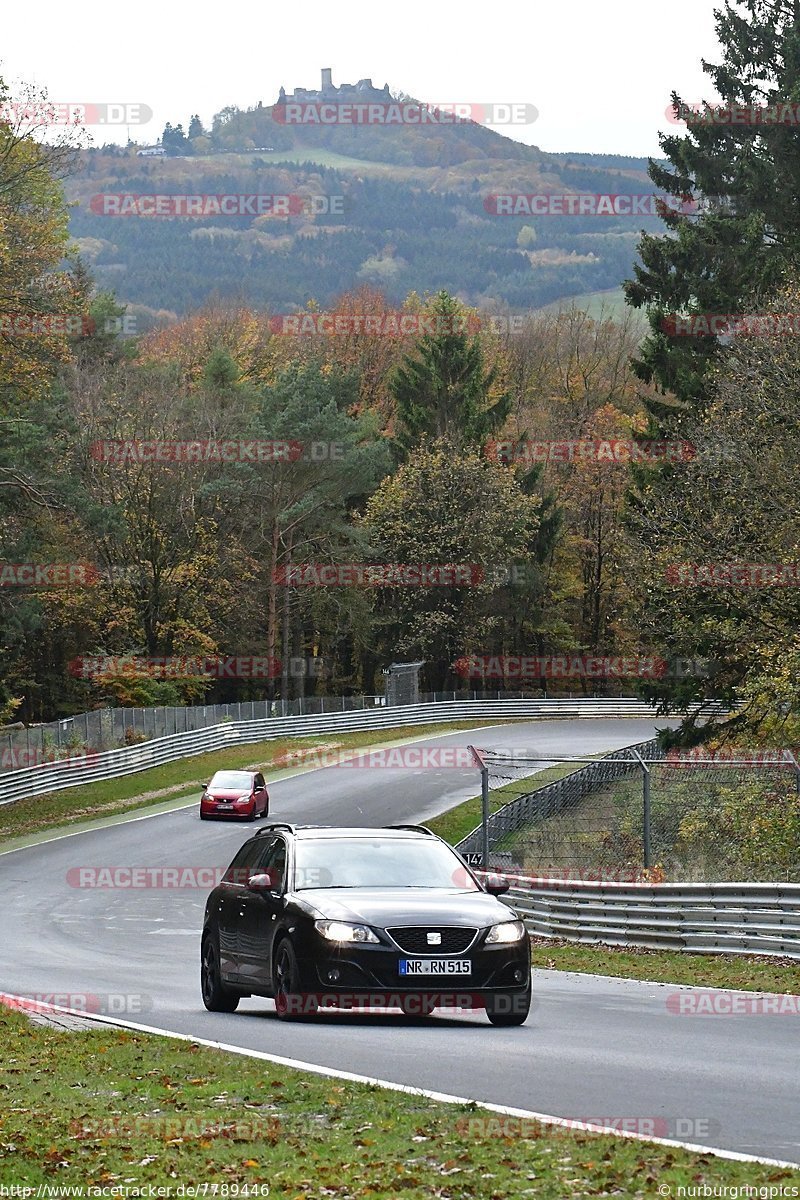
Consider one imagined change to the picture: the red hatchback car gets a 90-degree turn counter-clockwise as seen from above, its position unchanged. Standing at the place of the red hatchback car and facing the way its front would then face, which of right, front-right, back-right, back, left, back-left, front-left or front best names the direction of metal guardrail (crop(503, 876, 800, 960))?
front-right

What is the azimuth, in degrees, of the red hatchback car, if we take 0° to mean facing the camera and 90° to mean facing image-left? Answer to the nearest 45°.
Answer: approximately 45°

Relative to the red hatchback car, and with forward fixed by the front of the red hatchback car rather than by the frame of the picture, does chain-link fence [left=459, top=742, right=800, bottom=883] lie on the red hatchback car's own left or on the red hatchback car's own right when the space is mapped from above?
on the red hatchback car's own left
